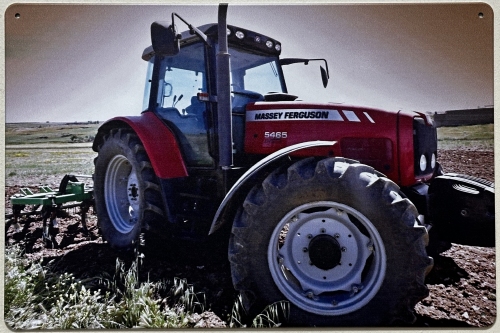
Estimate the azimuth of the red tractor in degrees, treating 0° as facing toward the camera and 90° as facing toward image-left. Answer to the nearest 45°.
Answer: approximately 315°
